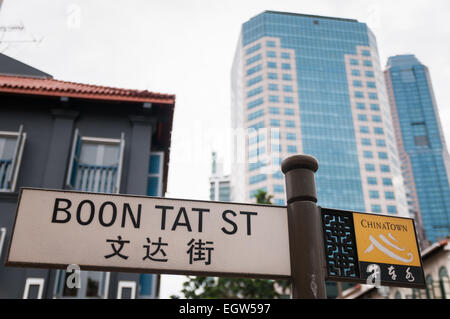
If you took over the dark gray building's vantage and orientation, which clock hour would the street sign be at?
The street sign is roughly at 12 o'clock from the dark gray building.

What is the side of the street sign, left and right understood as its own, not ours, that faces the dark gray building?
back

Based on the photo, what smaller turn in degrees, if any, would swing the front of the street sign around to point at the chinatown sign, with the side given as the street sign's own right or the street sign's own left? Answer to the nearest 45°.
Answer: approximately 90° to the street sign's own left

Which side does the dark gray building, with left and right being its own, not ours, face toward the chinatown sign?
front

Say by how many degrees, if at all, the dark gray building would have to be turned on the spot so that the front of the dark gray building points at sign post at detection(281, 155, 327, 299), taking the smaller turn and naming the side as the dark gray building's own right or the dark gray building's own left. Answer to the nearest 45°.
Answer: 0° — it already faces it

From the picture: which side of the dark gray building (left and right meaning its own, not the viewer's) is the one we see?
front

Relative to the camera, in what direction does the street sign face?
facing the viewer

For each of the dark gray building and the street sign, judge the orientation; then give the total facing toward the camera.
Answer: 2
